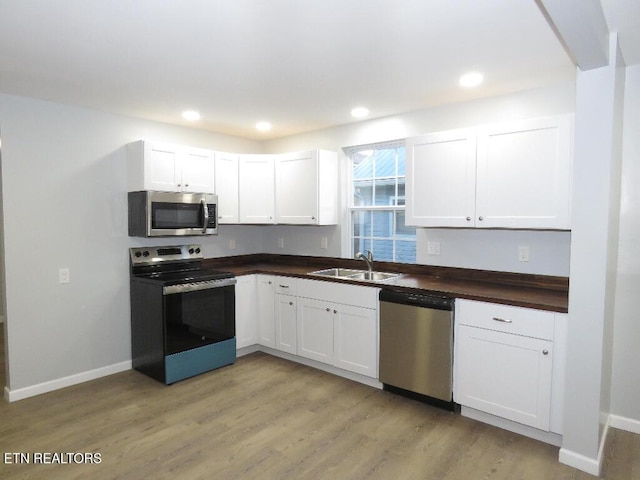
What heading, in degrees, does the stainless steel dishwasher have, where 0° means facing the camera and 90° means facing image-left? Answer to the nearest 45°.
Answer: approximately 45°

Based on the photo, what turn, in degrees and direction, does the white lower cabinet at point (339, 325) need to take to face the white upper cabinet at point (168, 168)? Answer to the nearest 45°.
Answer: approximately 45° to its right

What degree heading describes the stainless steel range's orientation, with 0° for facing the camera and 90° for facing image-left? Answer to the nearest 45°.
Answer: approximately 315°

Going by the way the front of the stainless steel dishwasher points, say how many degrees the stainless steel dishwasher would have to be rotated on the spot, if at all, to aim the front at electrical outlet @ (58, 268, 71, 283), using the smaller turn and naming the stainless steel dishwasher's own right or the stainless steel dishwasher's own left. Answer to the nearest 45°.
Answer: approximately 45° to the stainless steel dishwasher's own right
